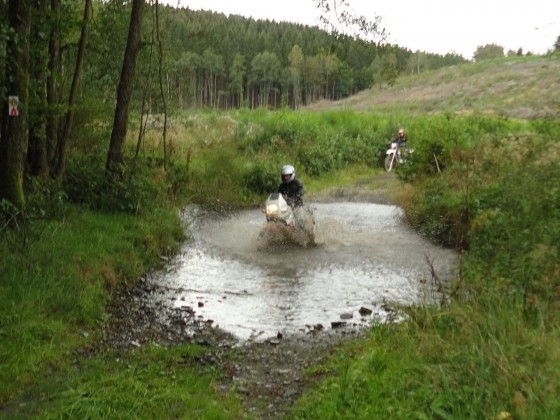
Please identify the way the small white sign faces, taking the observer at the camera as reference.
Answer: facing the viewer

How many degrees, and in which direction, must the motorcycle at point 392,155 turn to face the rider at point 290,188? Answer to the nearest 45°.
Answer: approximately 45° to its left

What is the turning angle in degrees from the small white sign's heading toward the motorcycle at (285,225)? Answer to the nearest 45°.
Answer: approximately 135° to its left

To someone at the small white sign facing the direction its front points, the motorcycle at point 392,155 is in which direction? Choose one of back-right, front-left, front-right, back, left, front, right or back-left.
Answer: back-left

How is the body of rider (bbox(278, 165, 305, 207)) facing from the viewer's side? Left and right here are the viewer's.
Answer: facing the viewer and to the left of the viewer

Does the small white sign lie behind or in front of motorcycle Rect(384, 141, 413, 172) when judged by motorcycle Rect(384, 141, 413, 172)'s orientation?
in front

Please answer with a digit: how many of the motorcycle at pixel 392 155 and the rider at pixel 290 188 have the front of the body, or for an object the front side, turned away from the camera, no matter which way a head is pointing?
0

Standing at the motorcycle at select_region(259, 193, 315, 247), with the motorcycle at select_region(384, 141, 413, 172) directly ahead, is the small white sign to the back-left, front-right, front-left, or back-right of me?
back-left

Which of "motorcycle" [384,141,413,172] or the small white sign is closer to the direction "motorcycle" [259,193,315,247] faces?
the small white sign
